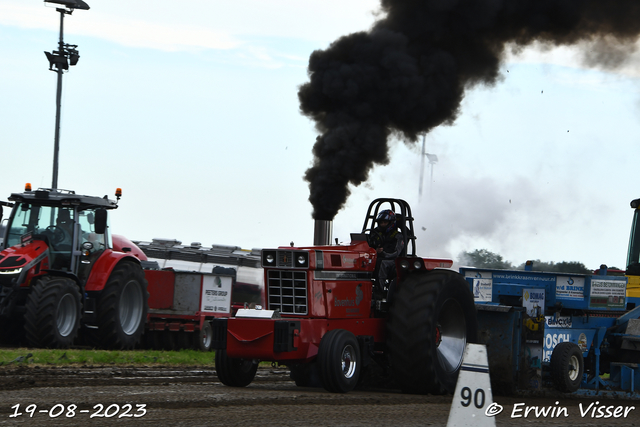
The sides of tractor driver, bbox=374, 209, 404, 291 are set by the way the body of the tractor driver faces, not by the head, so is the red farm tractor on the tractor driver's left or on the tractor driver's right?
on the tractor driver's right

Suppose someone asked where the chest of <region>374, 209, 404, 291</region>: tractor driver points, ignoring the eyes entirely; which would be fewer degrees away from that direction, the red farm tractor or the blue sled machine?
the red farm tractor

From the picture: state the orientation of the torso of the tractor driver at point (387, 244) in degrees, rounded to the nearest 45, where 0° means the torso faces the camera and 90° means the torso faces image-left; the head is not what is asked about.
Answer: approximately 45°

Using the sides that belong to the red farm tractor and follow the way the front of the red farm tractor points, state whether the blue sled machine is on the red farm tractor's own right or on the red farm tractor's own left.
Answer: on the red farm tractor's own left

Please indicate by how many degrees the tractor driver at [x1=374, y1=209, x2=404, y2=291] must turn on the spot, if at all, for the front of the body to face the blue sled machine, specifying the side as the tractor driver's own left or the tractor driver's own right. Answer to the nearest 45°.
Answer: approximately 180°

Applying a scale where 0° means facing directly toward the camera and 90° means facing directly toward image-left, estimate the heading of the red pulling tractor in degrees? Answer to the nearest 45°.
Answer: approximately 45°

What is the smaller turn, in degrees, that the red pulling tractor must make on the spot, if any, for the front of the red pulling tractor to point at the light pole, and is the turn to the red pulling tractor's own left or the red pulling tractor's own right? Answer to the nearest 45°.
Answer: approximately 90° to the red pulling tractor's own right

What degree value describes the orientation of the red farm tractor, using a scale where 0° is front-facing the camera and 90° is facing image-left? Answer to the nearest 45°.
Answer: approximately 45°

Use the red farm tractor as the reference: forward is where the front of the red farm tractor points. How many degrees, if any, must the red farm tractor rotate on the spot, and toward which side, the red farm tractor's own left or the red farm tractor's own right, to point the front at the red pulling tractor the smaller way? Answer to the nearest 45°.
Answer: approximately 90° to the red farm tractor's own left

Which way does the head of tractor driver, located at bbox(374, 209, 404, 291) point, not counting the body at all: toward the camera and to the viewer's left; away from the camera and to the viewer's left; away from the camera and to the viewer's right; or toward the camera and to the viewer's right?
toward the camera and to the viewer's left
